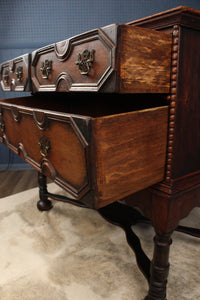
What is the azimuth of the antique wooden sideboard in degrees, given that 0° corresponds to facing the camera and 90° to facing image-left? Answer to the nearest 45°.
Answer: approximately 45°
